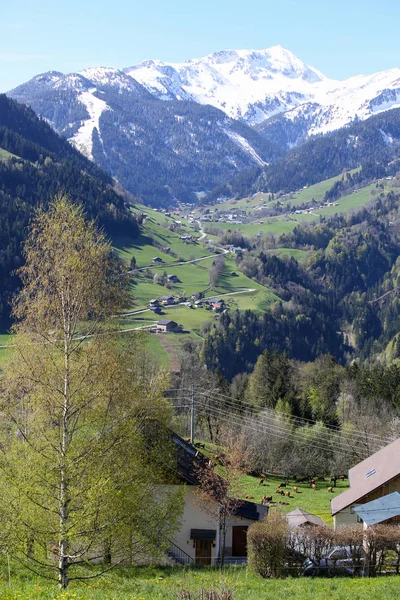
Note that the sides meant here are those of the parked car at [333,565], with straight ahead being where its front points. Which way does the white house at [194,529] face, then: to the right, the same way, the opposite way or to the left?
to the left

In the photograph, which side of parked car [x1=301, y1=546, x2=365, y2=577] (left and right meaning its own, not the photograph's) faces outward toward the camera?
left

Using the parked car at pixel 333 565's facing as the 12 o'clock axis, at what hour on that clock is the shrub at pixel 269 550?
The shrub is roughly at 11 o'clock from the parked car.

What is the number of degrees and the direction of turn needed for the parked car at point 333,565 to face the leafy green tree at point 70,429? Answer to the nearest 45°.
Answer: approximately 45° to its left

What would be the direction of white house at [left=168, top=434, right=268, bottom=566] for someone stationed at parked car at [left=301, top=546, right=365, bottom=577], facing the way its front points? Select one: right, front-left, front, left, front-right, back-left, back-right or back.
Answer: front-right

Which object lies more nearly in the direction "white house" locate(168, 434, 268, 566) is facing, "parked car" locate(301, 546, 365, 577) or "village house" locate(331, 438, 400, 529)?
the parked car

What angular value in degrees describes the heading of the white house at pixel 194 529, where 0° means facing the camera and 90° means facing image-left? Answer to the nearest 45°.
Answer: approximately 0°

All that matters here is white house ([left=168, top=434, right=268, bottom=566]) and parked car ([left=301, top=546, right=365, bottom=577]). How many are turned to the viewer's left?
1
